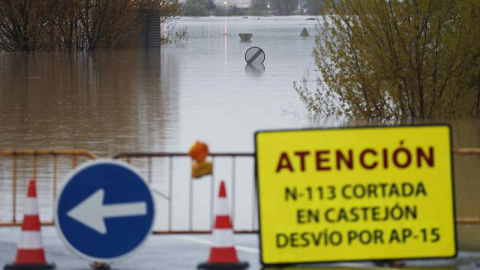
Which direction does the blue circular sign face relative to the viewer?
toward the camera

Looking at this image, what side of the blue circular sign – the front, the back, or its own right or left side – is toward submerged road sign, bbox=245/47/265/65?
back

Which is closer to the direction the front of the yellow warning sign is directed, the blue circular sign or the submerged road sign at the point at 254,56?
the blue circular sign

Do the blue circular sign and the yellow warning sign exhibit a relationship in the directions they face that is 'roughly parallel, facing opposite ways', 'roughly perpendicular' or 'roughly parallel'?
roughly parallel

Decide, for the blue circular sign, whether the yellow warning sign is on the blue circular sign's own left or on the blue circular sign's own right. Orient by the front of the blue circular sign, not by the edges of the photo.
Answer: on the blue circular sign's own left

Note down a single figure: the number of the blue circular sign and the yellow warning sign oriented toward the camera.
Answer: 2

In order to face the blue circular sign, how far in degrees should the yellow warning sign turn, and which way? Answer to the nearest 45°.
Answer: approximately 90° to its right

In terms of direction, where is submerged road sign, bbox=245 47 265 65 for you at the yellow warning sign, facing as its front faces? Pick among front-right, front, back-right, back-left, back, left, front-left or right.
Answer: back

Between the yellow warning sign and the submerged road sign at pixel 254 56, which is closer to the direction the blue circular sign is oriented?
the yellow warning sign
